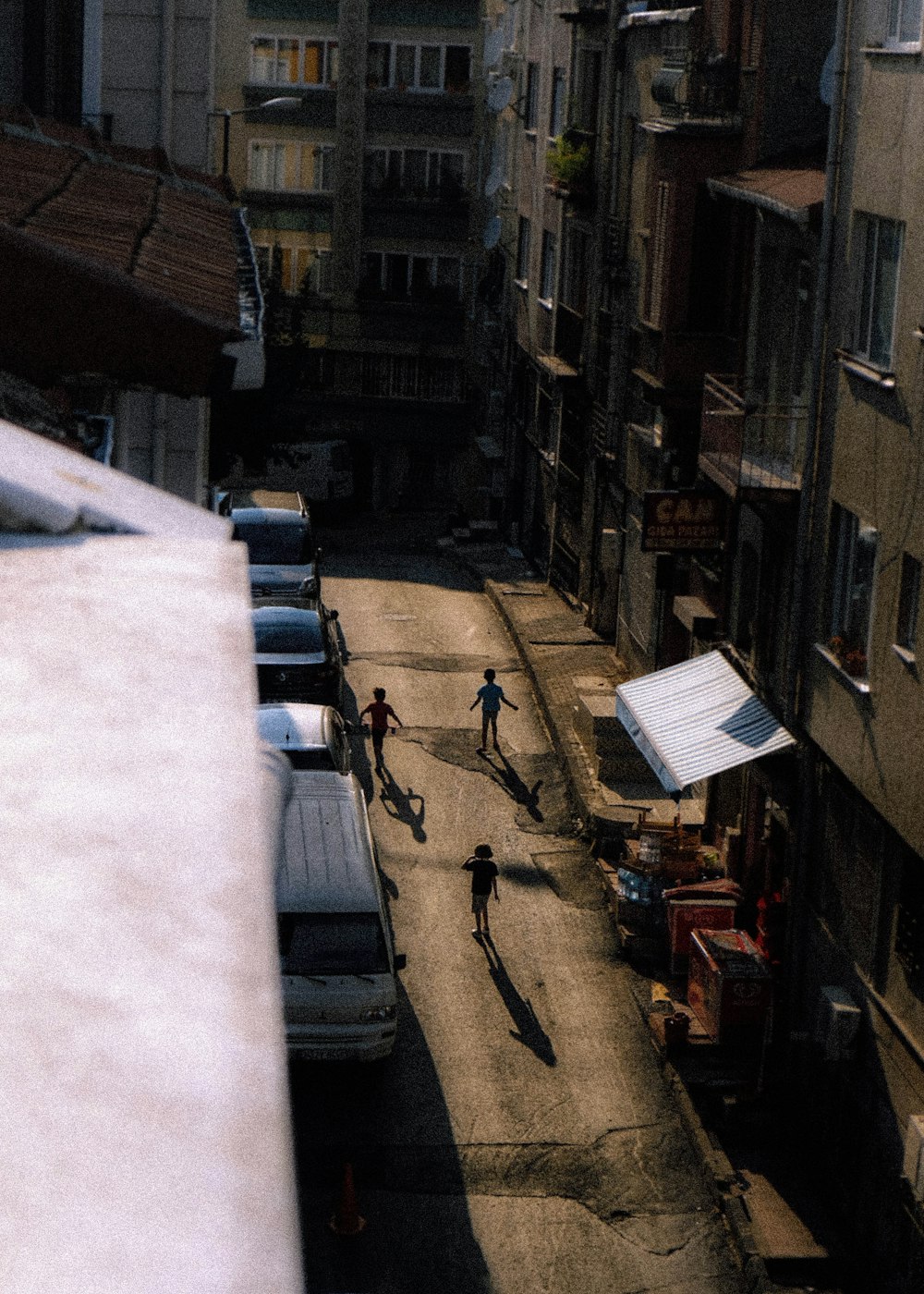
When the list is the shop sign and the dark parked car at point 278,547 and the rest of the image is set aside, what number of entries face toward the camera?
2

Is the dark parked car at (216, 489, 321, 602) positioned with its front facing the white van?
yes

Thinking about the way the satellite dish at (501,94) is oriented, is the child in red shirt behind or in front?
in front

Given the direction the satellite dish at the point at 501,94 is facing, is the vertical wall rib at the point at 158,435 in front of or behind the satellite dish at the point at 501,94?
in front
